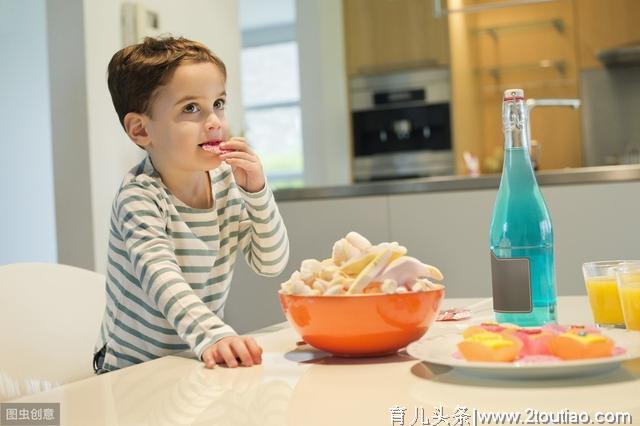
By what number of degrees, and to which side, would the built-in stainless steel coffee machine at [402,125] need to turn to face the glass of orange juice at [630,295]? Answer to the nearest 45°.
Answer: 0° — it already faces it

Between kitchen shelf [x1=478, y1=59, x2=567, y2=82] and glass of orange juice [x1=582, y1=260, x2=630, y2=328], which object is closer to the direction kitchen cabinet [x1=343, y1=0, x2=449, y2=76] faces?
the glass of orange juice

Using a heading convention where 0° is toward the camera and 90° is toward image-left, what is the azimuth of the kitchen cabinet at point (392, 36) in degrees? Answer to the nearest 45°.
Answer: approximately 0°

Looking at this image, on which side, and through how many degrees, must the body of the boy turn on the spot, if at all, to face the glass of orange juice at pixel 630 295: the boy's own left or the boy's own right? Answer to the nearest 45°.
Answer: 0° — they already face it

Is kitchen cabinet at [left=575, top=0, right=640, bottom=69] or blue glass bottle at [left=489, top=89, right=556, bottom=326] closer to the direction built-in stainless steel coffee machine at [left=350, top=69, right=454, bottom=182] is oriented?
the blue glass bottle

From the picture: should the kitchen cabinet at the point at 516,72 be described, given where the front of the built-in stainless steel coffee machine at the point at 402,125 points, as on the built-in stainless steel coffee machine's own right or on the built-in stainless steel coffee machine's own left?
on the built-in stainless steel coffee machine's own left

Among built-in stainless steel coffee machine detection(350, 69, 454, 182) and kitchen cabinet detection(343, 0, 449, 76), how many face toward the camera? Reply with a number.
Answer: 2

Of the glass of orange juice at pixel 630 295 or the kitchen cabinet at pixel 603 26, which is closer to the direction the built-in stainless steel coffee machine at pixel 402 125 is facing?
the glass of orange juice

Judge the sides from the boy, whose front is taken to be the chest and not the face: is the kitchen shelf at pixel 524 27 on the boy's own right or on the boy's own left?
on the boy's own left

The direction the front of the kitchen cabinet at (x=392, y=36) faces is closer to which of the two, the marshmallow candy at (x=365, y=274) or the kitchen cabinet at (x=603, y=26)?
the marshmallow candy
